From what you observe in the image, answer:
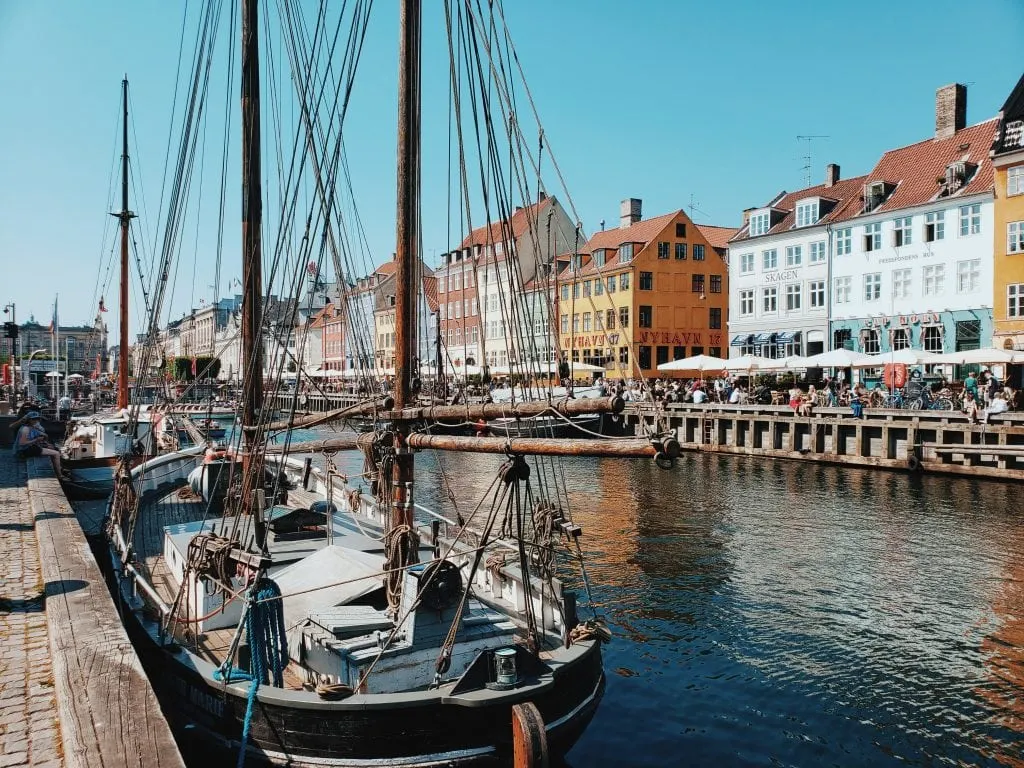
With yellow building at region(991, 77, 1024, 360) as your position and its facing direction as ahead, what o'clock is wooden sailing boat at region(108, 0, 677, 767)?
The wooden sailing boat is roughly at 11 o'clock from the yellow building.

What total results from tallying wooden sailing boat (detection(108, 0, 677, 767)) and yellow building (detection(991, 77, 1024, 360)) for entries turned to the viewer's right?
0

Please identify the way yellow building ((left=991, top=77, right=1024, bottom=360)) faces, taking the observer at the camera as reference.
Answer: facing the viewer and to the left of the viewer

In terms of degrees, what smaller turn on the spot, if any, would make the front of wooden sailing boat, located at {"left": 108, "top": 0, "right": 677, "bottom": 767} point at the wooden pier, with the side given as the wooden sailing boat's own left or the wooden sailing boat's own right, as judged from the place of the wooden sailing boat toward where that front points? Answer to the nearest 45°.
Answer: approximately 90° to the wooden sailing boat's own right

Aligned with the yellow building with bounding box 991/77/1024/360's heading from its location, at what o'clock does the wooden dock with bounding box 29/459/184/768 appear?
The wooden dock is roughly at 11 o'clock from the yellow building.

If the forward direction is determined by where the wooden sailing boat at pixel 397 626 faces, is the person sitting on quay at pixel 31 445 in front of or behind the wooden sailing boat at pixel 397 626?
in front

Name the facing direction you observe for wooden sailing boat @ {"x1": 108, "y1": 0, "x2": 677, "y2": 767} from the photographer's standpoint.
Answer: facing away from the viewer and to the left of the viewer
